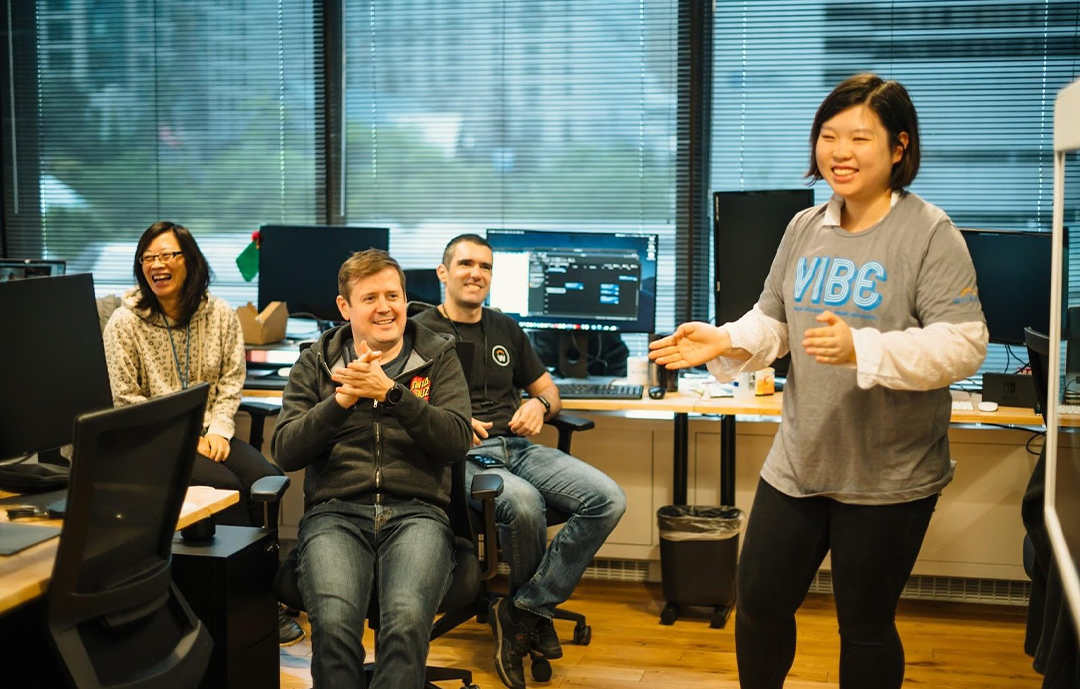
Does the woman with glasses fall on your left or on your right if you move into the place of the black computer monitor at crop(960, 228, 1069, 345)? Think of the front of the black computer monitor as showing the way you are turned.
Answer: on your right

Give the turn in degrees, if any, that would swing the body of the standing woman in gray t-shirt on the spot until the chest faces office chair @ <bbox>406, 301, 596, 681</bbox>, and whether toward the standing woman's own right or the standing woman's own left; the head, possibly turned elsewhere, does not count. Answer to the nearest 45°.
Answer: approximately 90° to the standing woman's own right

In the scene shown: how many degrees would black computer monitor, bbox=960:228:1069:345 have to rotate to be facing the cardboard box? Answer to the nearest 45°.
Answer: approximately 90° to its right

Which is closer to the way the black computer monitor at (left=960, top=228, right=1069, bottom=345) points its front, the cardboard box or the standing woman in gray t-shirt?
the standing woman in gray t-shirt

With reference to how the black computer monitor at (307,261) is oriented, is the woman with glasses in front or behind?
in front

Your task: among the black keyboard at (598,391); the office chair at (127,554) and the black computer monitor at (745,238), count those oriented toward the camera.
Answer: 2

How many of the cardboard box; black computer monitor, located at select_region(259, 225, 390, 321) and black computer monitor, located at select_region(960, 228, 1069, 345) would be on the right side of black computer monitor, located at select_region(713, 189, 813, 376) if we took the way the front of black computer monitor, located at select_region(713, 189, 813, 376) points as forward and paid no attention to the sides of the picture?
2

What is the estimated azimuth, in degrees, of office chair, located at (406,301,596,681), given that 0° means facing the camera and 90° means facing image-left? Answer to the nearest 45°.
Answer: approximately 315°

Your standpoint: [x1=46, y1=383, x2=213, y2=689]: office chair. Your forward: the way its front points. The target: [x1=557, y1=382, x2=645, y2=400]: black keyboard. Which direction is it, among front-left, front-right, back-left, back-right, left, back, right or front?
right

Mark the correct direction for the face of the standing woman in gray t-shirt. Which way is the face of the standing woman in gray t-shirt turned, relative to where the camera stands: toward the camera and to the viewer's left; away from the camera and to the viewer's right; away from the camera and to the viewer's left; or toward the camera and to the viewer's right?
toward the camera and to the viewer's left

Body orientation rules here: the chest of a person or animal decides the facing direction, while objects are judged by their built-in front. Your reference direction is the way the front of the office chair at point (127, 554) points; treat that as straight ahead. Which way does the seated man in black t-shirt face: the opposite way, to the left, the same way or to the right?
the opposite way

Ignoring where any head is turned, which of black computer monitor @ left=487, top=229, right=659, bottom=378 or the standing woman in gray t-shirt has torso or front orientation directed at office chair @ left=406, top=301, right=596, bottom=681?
the black computer monitor
